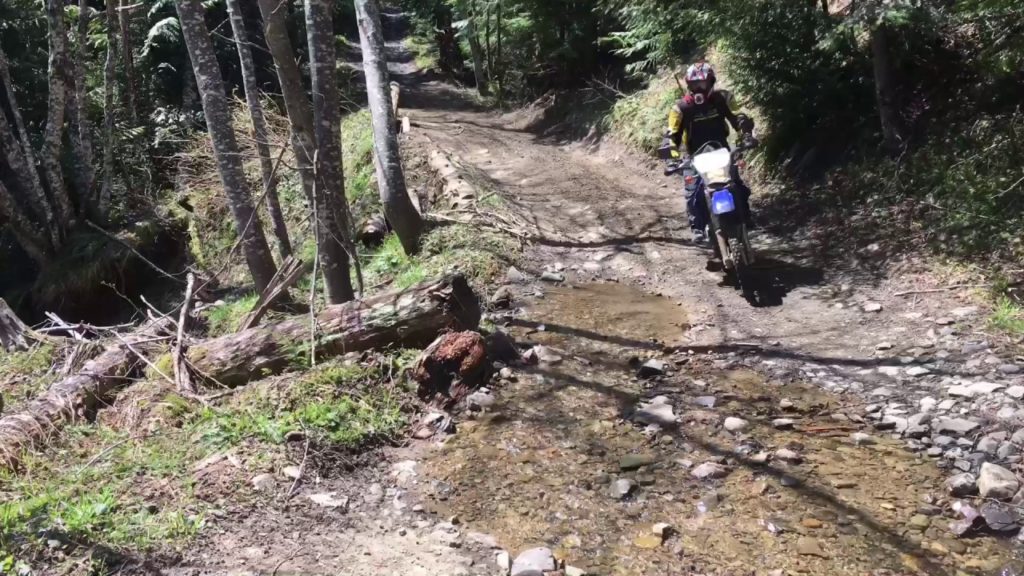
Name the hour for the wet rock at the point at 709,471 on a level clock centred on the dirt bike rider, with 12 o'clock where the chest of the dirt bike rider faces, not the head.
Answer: The wet rock is roughly at 12 o'clock from the dirt bike rider.

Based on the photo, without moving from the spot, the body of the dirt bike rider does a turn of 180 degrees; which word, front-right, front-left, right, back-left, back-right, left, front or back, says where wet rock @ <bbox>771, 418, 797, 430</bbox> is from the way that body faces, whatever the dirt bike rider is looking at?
back

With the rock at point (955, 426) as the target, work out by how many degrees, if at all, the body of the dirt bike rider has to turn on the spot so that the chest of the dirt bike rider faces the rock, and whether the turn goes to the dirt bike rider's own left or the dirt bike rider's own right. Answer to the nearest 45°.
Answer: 0° — they already face it

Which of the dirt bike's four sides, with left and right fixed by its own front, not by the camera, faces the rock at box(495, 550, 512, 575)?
front

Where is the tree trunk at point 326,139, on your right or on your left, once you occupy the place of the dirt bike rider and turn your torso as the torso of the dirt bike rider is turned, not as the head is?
on your right

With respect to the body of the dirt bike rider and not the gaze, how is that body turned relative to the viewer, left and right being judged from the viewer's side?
facing the viewer

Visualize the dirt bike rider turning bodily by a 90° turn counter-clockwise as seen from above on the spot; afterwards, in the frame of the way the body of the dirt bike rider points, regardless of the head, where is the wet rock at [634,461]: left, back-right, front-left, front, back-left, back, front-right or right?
right

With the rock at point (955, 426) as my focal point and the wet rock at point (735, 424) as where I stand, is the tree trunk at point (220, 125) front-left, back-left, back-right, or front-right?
back-left

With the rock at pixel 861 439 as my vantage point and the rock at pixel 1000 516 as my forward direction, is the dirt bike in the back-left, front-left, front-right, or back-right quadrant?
back-left

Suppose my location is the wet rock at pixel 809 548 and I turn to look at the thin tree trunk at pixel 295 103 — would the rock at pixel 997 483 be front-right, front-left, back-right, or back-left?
back-right

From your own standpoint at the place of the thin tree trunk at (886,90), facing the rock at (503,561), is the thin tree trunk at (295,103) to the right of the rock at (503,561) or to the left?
right

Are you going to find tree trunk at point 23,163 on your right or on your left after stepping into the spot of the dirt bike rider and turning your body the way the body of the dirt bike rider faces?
on your right

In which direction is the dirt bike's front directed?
toward the camera

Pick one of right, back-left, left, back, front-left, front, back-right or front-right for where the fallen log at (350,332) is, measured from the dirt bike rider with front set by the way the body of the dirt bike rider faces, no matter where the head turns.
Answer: front-right

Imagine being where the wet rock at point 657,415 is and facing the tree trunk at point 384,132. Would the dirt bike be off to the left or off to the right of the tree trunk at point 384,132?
right

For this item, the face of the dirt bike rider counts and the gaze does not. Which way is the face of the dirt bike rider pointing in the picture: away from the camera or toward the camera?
toward the camera

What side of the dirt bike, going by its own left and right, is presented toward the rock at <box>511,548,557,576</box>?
front
